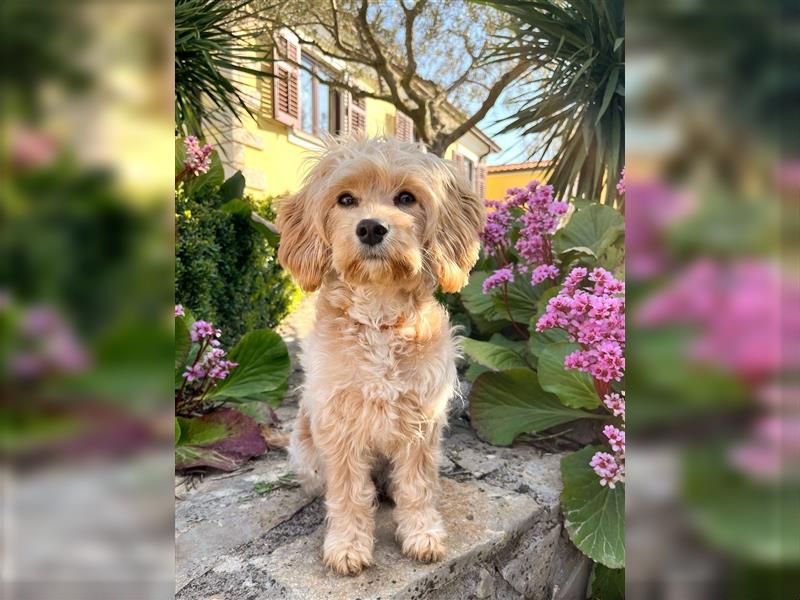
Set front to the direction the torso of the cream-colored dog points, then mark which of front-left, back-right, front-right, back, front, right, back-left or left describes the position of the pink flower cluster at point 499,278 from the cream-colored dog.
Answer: back-left

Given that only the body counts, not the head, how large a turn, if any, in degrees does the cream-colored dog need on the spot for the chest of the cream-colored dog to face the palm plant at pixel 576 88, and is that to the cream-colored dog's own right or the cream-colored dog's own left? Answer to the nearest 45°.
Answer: approximately 135° to the cream-colored dog's own left

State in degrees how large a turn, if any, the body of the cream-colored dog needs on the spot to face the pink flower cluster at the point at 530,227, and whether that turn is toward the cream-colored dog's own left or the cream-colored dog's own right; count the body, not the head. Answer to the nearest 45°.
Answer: approximately 135° to the cream-colored dog's own left

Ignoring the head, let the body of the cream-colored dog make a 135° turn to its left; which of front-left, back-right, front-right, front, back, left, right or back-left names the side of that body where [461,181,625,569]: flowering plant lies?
front

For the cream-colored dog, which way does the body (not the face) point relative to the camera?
toward the camera
